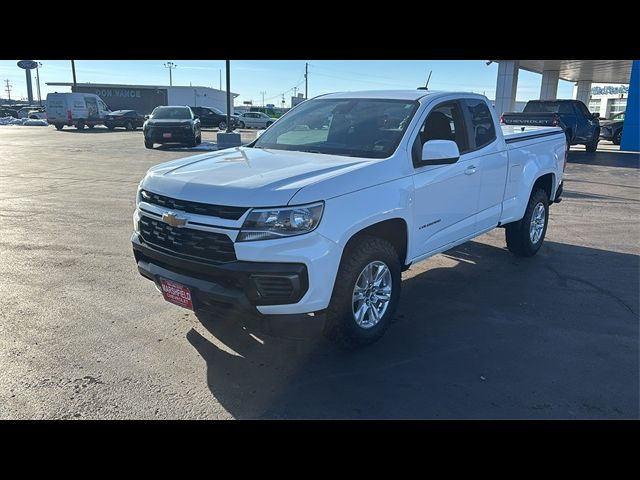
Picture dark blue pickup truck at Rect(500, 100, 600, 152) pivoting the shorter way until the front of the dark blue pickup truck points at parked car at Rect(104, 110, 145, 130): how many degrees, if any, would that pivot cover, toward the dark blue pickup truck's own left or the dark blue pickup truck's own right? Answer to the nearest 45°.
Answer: approximately 135° to the dark blue pickup truck's own left

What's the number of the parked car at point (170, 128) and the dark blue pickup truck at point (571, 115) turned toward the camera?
1

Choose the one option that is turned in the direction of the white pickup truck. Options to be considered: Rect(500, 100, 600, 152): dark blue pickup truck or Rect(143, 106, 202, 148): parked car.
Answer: the parked car

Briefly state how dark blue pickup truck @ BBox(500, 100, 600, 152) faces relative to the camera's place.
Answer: facing away from the viewer and to the right of the viewer

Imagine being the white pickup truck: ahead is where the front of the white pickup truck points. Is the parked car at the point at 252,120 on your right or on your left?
on your right

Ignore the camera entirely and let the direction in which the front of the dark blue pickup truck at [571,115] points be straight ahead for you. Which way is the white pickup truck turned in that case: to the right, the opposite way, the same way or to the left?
the opposite way

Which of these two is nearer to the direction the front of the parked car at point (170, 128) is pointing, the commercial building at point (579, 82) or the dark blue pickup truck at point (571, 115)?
the dark blue pickup truck

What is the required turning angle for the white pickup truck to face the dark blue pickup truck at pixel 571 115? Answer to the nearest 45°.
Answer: approximately 180°

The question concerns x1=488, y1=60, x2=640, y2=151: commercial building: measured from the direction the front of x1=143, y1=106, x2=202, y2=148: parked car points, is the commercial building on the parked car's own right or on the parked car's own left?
on the parked car's own left

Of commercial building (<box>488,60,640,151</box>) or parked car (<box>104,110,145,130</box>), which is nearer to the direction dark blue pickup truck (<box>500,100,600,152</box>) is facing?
the commercial building

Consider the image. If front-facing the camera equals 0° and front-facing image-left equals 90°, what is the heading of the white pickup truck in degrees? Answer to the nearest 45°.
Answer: approximately 45°
